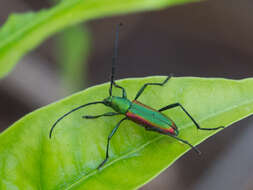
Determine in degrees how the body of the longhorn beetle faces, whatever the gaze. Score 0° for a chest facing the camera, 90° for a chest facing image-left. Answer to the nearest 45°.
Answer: approximately 135°

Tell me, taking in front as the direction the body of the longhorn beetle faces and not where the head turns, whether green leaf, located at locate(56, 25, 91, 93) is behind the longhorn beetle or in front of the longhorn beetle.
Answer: in front
